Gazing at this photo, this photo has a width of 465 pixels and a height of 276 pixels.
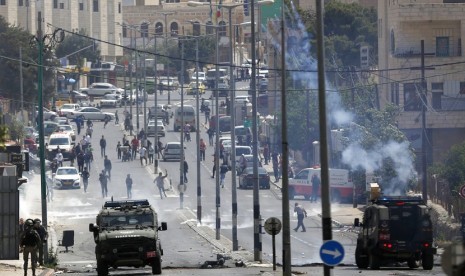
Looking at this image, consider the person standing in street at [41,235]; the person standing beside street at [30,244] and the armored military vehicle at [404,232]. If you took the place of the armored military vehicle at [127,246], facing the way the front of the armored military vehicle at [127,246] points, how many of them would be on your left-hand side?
1

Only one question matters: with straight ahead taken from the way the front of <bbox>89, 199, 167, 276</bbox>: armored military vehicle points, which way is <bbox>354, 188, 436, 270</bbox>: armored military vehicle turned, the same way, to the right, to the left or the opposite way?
the opposite way

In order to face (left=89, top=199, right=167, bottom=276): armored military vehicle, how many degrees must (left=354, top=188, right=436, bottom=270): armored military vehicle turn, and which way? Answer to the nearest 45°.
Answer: approximately 90° to its left

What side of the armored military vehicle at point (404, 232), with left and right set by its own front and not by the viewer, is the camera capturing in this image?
back

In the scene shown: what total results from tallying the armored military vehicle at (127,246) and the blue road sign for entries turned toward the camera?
2

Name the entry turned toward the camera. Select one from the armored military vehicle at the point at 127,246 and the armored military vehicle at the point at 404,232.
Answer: the armored military vehicle at the point at 127,246

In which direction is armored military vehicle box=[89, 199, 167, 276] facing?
toward the camera

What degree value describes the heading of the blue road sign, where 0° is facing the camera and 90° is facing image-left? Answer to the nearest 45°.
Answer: approximately 0°

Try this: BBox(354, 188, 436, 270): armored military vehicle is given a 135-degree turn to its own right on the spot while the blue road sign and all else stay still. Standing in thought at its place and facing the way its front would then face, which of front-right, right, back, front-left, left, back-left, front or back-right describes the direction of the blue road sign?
front-right

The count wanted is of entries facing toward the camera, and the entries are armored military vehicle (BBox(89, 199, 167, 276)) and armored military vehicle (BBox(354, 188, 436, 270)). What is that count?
1

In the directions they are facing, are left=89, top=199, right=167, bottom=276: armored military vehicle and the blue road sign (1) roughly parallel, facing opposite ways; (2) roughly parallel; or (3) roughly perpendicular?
roughly parallel
